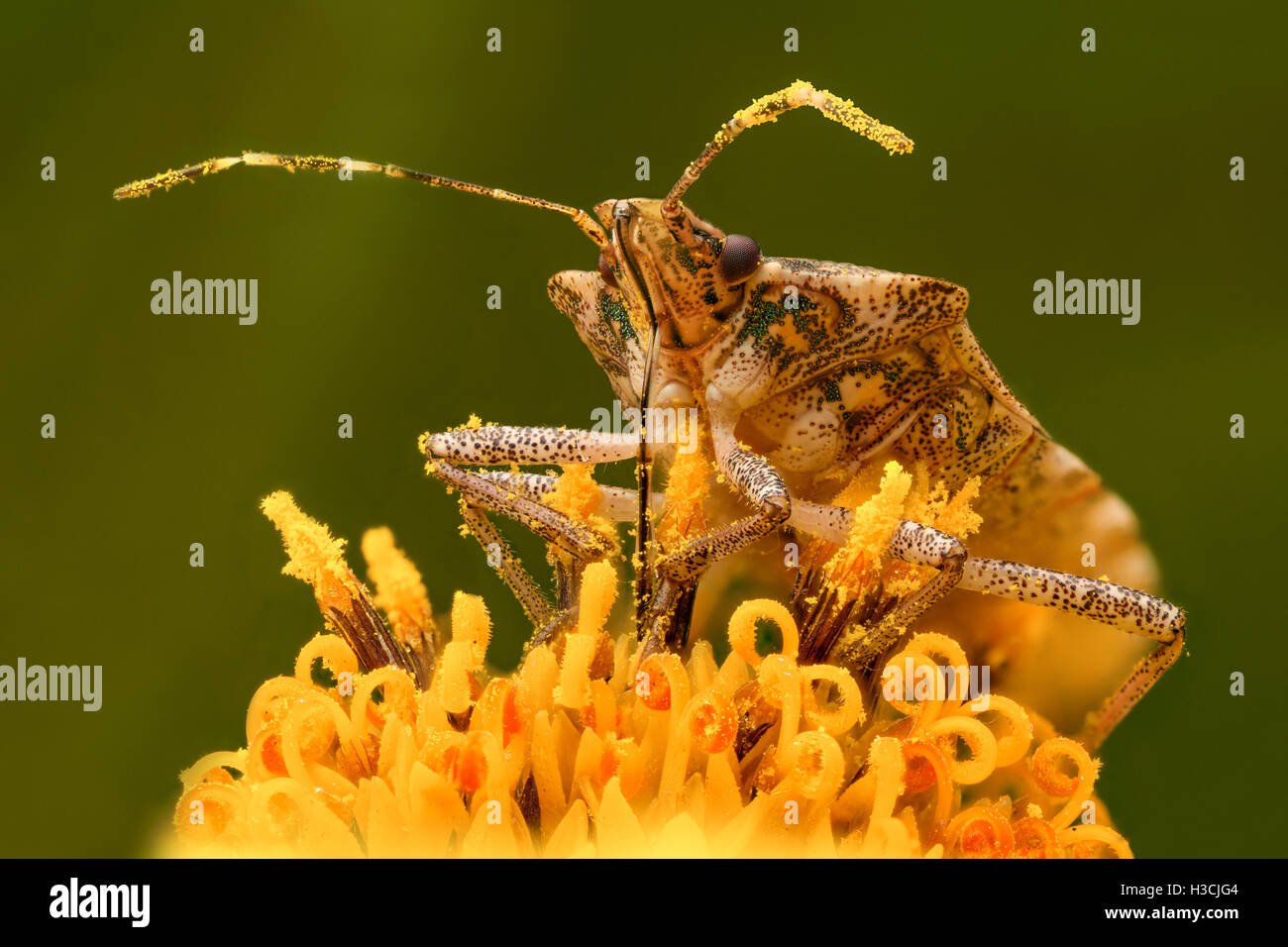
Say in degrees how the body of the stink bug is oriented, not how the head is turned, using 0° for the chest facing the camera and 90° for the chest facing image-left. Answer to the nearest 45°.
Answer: approximately 45°
